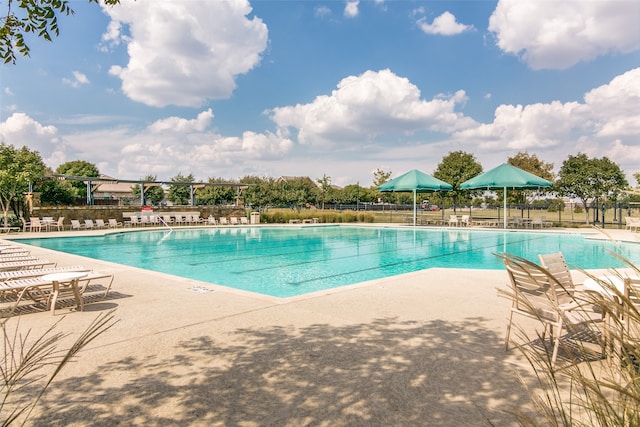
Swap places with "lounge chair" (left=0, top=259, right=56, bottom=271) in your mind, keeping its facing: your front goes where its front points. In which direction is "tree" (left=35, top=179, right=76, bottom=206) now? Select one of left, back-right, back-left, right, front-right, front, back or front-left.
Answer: left

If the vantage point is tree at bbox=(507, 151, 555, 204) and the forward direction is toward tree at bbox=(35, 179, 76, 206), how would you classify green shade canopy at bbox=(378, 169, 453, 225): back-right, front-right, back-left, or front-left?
front-left

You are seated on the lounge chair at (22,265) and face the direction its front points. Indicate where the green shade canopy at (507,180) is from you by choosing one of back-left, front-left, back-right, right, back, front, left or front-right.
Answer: front

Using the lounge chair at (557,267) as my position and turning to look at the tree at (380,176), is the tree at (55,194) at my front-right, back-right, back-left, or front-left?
front-left

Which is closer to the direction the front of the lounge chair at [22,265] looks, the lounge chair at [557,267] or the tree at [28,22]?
the lounge chair

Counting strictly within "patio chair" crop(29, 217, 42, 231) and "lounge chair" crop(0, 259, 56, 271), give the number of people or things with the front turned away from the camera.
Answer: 0

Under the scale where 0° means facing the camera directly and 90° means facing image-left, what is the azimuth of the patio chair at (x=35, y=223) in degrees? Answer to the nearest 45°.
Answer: approximately 315°

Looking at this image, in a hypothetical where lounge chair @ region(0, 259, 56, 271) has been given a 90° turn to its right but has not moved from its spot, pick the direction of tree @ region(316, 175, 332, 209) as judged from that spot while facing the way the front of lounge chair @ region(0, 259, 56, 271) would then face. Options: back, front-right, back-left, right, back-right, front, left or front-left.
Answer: back-left

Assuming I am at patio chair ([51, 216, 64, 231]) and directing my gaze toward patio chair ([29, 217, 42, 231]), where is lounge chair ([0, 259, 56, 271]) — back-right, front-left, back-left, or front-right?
back-left

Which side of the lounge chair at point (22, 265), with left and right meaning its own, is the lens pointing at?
right
